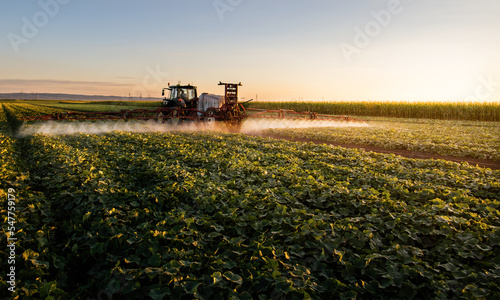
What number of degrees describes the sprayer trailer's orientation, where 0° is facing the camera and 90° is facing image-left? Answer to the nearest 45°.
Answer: approximately 135°
